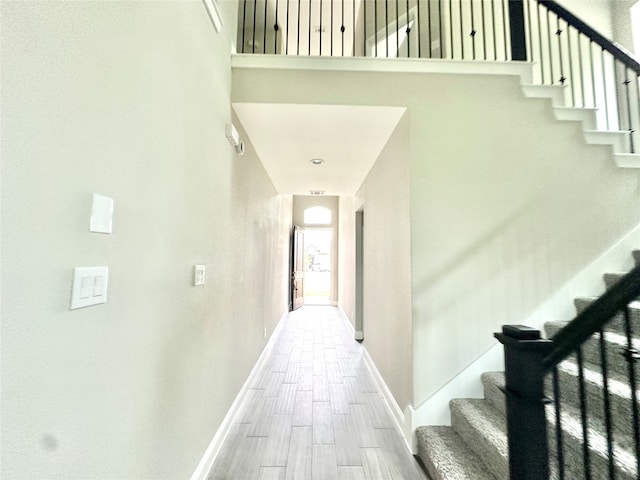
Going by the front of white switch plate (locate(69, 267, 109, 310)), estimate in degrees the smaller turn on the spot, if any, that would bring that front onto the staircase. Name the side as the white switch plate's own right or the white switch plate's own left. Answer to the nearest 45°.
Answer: approximately 45° to the white switch plate's own left

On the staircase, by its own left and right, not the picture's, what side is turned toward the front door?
right

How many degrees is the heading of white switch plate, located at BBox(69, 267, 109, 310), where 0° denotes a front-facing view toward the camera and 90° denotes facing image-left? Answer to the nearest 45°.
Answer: approximately 315°

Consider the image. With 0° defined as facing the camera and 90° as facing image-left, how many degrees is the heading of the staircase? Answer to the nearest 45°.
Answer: approximately 45°

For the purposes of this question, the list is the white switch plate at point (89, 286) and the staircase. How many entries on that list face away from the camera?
0

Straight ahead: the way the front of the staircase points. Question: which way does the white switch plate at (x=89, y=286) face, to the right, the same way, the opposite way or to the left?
the opposite way

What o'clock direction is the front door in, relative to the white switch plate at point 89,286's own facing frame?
The front door is roughly at 9 o'clock from the white switch plate.

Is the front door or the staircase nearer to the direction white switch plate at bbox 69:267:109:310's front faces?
the staircase

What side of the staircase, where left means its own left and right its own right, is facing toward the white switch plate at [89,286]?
front
